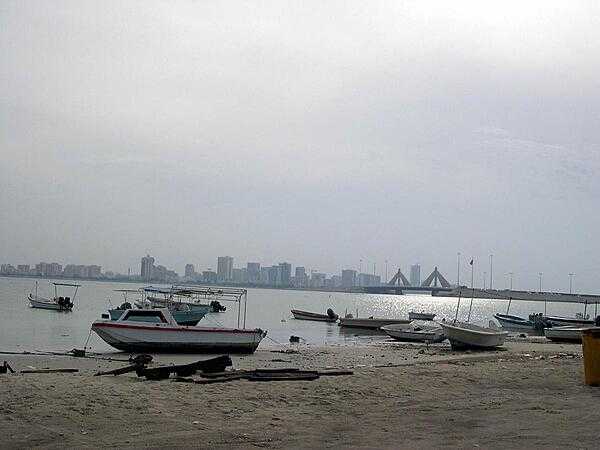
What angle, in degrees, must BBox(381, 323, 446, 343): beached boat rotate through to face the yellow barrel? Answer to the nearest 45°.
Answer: approximately 90° to its left

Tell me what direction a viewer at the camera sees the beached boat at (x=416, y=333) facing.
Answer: facing to the left of the viewer

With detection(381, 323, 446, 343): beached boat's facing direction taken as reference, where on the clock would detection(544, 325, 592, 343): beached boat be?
The detection(544, 325, 592, 343): beached boat is roughly at 6 o'clock from the detection(381, 323, 446, 343): beached boat.

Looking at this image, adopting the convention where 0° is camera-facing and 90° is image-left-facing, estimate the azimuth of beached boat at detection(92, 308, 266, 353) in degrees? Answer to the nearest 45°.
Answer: approximately 90°

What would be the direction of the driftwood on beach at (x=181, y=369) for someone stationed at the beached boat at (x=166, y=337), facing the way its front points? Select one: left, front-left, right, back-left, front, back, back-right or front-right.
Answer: left

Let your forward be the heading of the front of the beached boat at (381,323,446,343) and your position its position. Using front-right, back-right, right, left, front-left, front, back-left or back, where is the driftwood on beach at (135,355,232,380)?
left

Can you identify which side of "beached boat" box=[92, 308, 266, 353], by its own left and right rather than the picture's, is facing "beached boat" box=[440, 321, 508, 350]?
back

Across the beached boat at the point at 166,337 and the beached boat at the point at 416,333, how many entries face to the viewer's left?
2

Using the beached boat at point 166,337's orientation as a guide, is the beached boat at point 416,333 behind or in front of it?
behind
